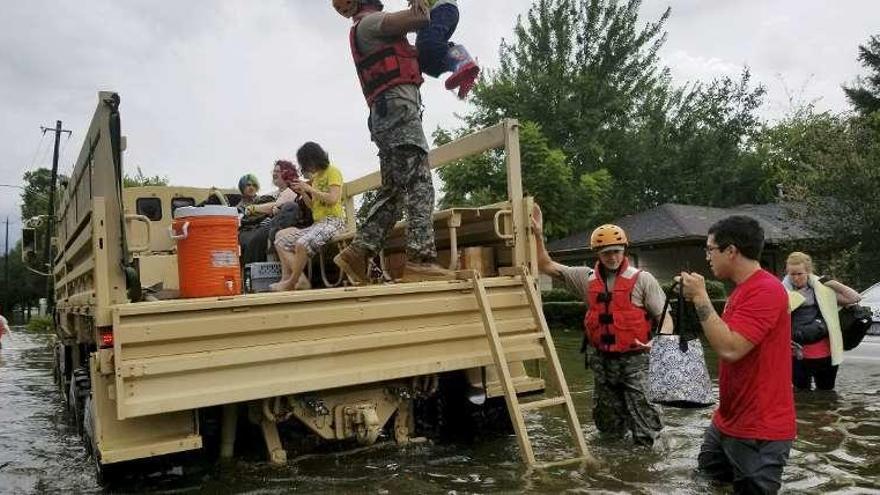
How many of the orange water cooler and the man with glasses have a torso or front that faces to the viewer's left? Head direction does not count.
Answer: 1

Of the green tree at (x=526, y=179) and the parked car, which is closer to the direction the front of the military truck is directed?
the green tree

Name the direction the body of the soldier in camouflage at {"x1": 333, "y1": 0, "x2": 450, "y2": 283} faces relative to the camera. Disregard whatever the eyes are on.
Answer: to the viewer's right

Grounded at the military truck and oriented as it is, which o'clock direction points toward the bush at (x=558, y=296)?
The bush is roughly at 2 o'clock from the military truck.

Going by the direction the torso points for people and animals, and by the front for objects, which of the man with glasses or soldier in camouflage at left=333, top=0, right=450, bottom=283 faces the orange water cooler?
the man with glasses

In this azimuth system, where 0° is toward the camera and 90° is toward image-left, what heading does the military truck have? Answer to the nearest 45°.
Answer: approximately 135°

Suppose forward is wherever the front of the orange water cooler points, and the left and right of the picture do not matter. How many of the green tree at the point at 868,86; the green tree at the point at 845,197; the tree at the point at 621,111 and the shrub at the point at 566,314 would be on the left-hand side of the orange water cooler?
4

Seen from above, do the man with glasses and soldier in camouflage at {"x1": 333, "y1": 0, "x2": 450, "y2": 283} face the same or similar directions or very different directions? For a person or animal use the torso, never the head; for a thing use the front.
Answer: very different directions

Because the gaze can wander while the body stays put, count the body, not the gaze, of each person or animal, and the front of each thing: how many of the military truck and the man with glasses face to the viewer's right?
0

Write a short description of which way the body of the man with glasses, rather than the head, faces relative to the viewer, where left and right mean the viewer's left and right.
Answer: facing to the left of the viewer

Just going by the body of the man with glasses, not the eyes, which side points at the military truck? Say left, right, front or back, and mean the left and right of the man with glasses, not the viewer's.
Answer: front

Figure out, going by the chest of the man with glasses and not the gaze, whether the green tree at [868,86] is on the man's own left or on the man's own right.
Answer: on the man's own right

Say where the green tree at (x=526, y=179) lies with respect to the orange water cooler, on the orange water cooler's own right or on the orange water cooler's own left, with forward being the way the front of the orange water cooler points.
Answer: on the orange water cooler's own left

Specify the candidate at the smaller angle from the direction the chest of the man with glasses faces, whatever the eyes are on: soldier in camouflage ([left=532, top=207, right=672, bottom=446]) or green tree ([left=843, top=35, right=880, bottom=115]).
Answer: the soldier in camouflage

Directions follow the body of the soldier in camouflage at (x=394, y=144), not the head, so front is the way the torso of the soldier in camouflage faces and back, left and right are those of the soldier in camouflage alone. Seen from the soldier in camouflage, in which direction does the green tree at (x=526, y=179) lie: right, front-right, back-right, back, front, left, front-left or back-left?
left
